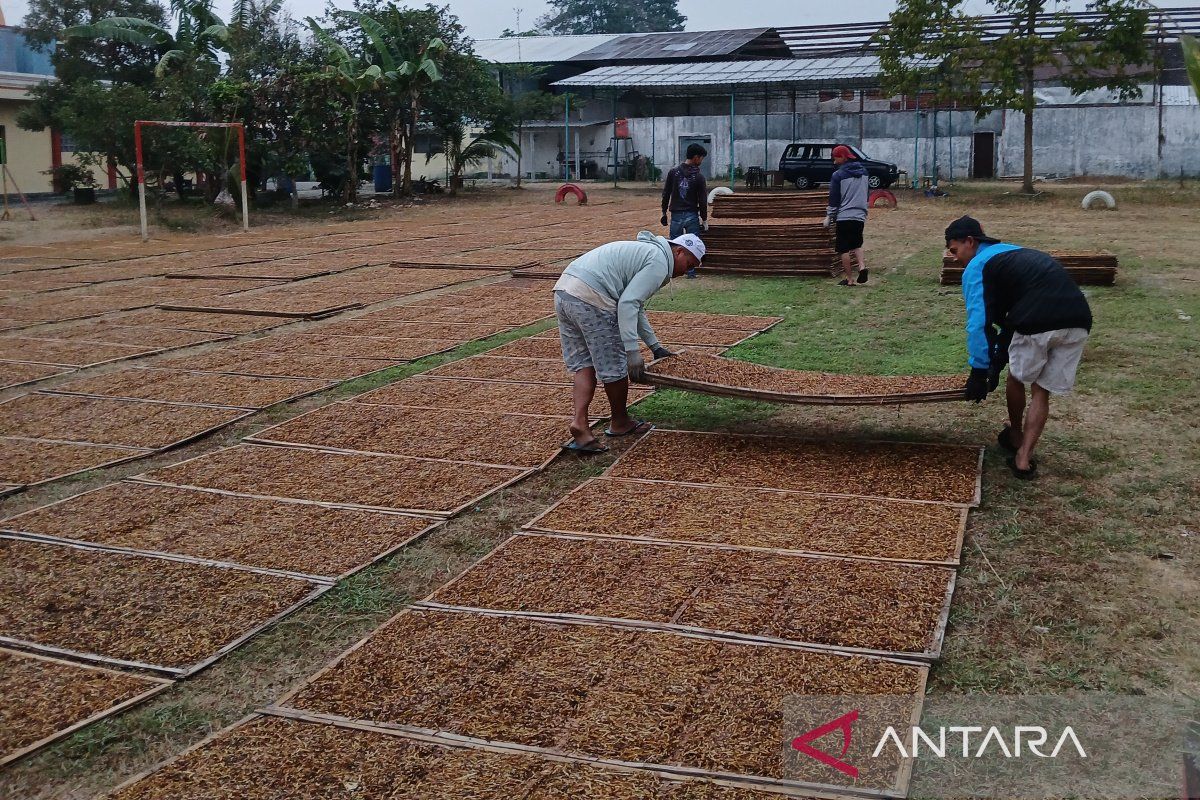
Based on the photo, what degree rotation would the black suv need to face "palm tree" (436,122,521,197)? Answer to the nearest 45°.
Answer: approximately 180°

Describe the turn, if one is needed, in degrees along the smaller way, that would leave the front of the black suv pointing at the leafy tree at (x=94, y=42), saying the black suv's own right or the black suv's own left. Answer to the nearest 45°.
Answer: approximately 180°

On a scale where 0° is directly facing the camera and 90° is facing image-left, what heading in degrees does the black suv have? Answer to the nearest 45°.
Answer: approximately 270°

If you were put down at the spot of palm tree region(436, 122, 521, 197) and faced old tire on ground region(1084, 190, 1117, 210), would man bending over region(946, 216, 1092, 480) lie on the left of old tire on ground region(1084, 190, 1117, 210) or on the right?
right

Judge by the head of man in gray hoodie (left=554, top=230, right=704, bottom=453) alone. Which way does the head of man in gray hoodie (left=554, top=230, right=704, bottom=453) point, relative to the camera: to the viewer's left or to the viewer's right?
to the viewer's right

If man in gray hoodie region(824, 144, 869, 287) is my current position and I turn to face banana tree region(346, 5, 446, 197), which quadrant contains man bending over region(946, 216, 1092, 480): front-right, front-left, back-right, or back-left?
back-left

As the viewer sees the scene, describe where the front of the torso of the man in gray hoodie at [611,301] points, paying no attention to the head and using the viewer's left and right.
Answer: facing to the right of the viewer

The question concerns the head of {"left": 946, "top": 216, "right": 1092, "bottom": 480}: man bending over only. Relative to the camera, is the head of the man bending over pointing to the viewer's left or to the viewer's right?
to the viewer's left

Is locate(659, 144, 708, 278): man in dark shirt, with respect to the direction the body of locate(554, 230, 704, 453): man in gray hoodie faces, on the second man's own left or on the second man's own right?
on the second man's own left

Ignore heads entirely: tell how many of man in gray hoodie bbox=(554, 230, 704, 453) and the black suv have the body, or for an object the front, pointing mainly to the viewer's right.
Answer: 2
